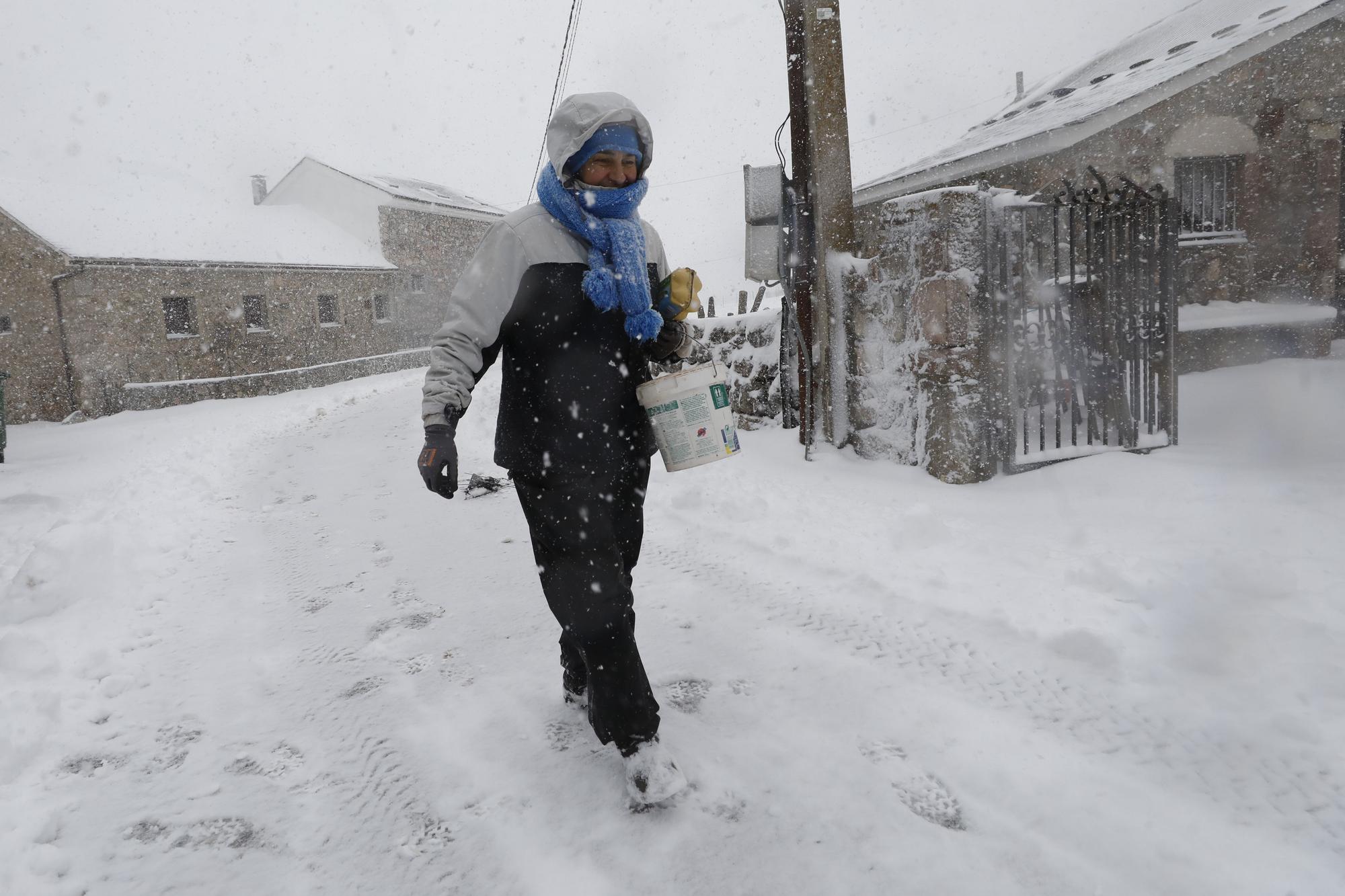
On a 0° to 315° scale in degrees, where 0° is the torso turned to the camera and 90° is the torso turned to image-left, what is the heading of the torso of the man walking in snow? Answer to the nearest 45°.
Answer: approximately 315°

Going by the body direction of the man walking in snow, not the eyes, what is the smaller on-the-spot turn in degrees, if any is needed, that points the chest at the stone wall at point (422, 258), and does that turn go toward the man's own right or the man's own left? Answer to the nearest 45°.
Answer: approximately 135° to the man's own left

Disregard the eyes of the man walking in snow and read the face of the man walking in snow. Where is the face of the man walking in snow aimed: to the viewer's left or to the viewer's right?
to the viewer's right

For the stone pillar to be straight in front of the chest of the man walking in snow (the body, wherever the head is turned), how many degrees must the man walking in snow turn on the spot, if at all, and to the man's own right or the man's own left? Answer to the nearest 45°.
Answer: approximately 90° to the man's own left

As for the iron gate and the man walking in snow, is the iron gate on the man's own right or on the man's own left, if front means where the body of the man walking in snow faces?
on the man's own left

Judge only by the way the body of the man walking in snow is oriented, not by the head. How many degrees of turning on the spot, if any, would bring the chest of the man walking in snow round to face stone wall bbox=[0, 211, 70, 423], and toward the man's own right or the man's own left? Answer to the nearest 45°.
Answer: approximately 180°
